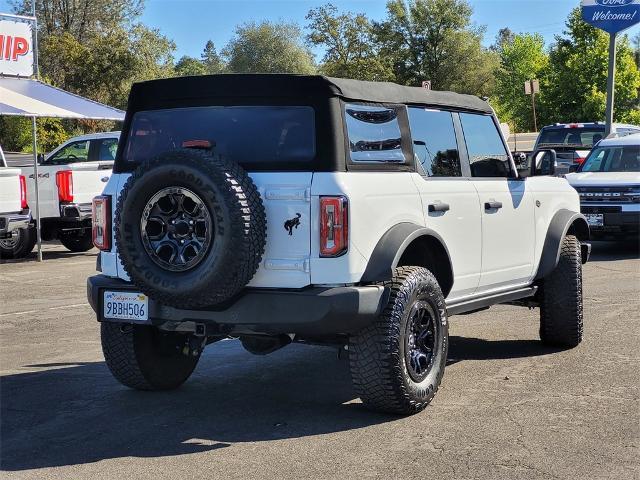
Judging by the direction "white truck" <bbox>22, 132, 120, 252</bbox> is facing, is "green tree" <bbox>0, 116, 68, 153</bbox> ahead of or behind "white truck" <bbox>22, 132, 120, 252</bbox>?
ahead

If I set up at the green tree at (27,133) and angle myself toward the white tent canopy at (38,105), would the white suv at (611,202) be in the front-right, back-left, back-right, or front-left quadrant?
front-left

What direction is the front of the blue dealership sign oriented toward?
toward the camera

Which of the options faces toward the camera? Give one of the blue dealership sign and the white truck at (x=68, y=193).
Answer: the blue dealership sign

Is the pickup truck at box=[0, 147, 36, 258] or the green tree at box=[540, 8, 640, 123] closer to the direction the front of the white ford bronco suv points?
the green tree

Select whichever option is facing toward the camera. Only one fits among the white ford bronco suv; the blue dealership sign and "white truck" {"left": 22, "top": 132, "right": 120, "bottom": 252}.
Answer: the blue dealership sign

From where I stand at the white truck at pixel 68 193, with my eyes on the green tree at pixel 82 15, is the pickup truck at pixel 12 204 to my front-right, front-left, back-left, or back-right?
back-left

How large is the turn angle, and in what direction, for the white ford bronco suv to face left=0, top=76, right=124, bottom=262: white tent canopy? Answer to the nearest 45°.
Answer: approximately 90° to its left

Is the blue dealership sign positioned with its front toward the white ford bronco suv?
yes

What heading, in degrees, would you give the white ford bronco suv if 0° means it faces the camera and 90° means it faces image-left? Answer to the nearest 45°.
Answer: approximately 225°

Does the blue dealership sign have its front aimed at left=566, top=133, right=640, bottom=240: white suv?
yes

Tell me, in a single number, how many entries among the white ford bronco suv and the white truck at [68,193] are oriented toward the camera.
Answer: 0
